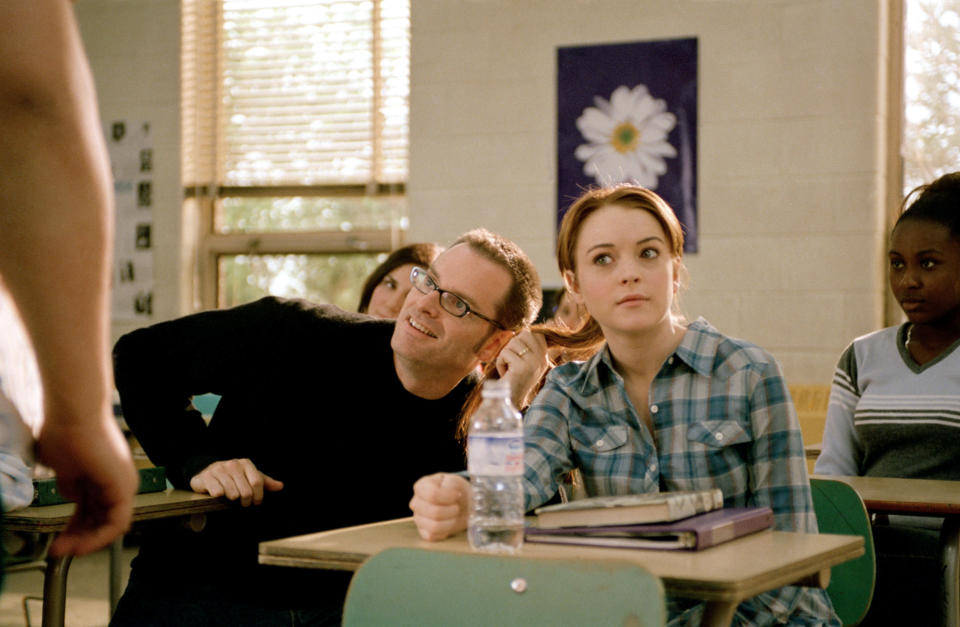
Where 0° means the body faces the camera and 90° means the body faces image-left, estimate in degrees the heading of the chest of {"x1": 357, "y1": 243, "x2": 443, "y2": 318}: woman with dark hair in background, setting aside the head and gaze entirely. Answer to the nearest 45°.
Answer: approximately 0°

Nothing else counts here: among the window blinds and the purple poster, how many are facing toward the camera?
2

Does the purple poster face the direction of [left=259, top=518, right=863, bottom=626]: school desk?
yes

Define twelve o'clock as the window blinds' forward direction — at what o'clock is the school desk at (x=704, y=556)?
The school desk is roughly at 12 o'clock from the window blinds.

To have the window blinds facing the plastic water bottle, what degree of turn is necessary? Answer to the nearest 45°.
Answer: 0° — it already faces it

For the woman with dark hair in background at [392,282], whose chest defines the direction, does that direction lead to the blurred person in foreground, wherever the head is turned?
yes

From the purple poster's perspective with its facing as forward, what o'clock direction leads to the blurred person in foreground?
The blurred person in foreground is roughly at 12 o'clock from the purple poster.
